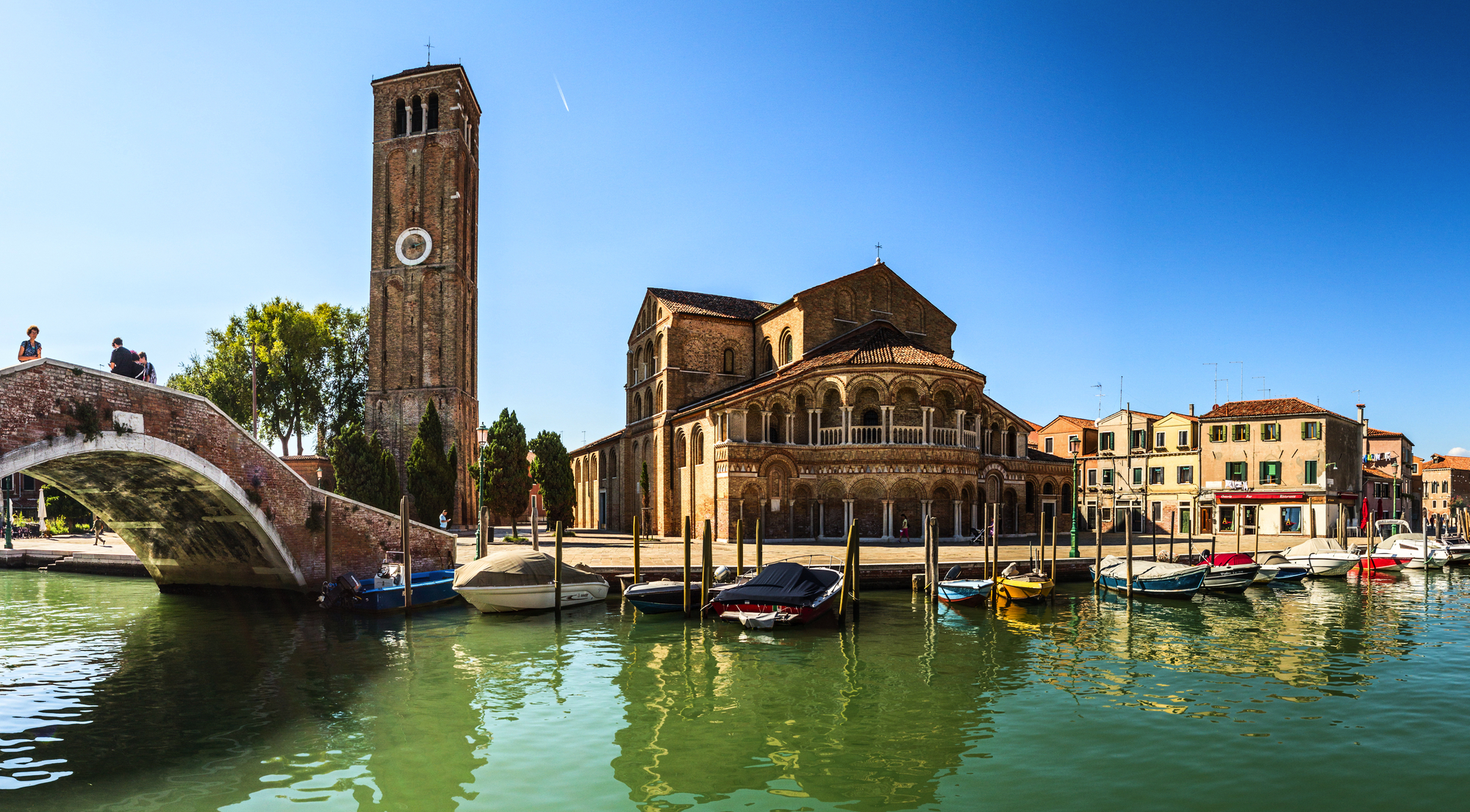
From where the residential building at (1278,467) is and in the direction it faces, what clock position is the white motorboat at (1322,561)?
The white motorboat is roughly at 12 o'clock from the residential building.

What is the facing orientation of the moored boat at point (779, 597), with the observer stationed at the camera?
facing away from the viewer and to the right of the viewer

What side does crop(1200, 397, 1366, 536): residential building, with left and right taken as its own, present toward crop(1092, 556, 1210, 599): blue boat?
front

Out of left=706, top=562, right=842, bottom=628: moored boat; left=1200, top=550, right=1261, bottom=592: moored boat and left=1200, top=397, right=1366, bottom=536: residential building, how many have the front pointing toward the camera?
1

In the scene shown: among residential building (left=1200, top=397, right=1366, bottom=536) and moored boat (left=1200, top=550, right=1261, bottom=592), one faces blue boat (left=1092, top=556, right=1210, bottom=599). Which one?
the residential building

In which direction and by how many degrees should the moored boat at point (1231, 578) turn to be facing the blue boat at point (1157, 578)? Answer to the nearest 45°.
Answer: approximately 135° to its right

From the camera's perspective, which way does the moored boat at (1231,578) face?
to the viewer's right

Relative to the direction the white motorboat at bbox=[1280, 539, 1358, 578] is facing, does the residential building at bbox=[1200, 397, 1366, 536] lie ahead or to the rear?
to the rear

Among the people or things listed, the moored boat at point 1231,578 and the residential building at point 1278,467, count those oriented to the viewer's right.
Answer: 1

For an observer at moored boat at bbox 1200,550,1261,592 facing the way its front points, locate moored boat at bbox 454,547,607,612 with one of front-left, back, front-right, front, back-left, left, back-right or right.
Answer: back-right

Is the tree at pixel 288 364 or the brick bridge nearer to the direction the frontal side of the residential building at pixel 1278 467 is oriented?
the brick bridge

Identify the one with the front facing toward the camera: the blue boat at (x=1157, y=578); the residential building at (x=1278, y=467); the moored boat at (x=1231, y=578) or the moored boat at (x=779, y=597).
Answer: the residential building

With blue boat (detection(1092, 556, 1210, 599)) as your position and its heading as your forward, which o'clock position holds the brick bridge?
The brick bridge is roughly at 5 o'clock from the blue boat.
